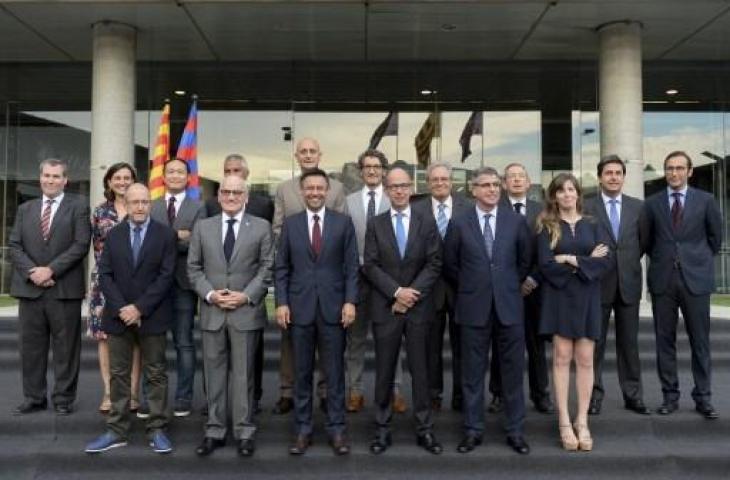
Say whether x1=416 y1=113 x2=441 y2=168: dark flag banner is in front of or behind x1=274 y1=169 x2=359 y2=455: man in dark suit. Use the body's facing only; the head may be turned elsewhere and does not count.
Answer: behind

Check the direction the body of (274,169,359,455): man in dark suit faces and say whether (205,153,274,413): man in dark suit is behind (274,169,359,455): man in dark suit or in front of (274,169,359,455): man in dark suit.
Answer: behind

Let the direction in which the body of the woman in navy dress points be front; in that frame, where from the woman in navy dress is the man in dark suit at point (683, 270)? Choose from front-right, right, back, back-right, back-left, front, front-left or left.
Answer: back-left

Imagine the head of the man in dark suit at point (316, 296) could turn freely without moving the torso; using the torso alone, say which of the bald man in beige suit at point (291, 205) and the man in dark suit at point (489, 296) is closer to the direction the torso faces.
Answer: the man in dark suit

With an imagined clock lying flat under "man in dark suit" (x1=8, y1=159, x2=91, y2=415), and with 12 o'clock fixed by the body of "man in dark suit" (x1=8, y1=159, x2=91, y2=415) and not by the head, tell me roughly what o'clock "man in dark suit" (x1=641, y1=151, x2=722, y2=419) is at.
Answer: "man in dark suit" (x1=641, y1=151, x2=722, y2=419) is roughly at 10 o'clock from "man in dark suit" (x1=8, y1=159, x2=91, y2=415).

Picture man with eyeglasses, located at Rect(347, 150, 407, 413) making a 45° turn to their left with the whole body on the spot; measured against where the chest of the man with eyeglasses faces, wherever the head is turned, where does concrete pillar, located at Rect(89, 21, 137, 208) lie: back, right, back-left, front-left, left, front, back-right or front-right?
back

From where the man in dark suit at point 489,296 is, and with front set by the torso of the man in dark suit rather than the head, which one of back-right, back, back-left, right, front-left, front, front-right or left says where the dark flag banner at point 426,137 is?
back

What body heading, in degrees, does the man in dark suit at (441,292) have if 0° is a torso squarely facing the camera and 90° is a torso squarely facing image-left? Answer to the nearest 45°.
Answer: approximately 0°

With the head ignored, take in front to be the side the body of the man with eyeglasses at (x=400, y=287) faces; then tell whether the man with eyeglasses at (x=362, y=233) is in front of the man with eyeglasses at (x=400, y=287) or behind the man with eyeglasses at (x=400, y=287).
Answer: behind

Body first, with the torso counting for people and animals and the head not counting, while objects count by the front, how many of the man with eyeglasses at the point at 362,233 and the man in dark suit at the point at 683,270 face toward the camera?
2

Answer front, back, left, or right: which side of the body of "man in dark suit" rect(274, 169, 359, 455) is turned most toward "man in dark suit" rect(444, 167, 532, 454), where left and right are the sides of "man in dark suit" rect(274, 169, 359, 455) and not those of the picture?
left
